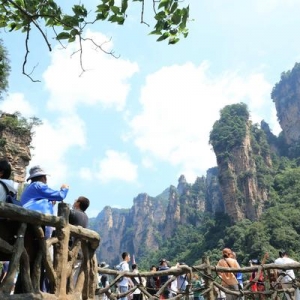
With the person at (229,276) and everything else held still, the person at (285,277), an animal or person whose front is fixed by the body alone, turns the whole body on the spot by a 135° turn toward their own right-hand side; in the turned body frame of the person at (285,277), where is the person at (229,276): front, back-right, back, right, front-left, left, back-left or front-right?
right

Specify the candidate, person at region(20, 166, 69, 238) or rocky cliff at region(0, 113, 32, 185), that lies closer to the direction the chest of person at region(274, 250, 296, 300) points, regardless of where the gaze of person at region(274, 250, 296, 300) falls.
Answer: the rocky cliff

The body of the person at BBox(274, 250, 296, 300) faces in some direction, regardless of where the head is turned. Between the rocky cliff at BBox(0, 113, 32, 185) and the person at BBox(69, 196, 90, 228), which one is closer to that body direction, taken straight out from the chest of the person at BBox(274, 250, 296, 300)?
the rocky cliff

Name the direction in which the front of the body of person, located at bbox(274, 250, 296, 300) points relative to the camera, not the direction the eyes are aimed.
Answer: away from the camera

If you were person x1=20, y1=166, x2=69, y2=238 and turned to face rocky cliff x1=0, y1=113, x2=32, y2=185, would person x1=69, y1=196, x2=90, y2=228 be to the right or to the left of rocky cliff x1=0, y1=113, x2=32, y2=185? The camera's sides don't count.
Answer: right
